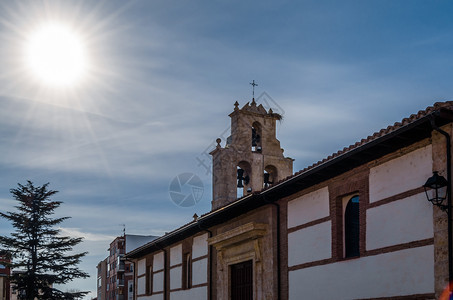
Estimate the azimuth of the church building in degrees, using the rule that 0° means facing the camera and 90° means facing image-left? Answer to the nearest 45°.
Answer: approximately 45°
